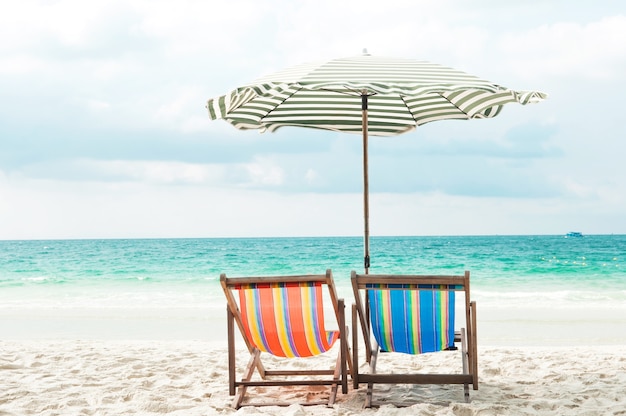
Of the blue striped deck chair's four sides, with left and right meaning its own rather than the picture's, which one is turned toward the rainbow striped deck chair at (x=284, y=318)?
left

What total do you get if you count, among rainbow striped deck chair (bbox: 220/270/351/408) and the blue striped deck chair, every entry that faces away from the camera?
2

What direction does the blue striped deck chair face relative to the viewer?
away from the camera

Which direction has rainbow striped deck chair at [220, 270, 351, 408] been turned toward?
away from the camera
